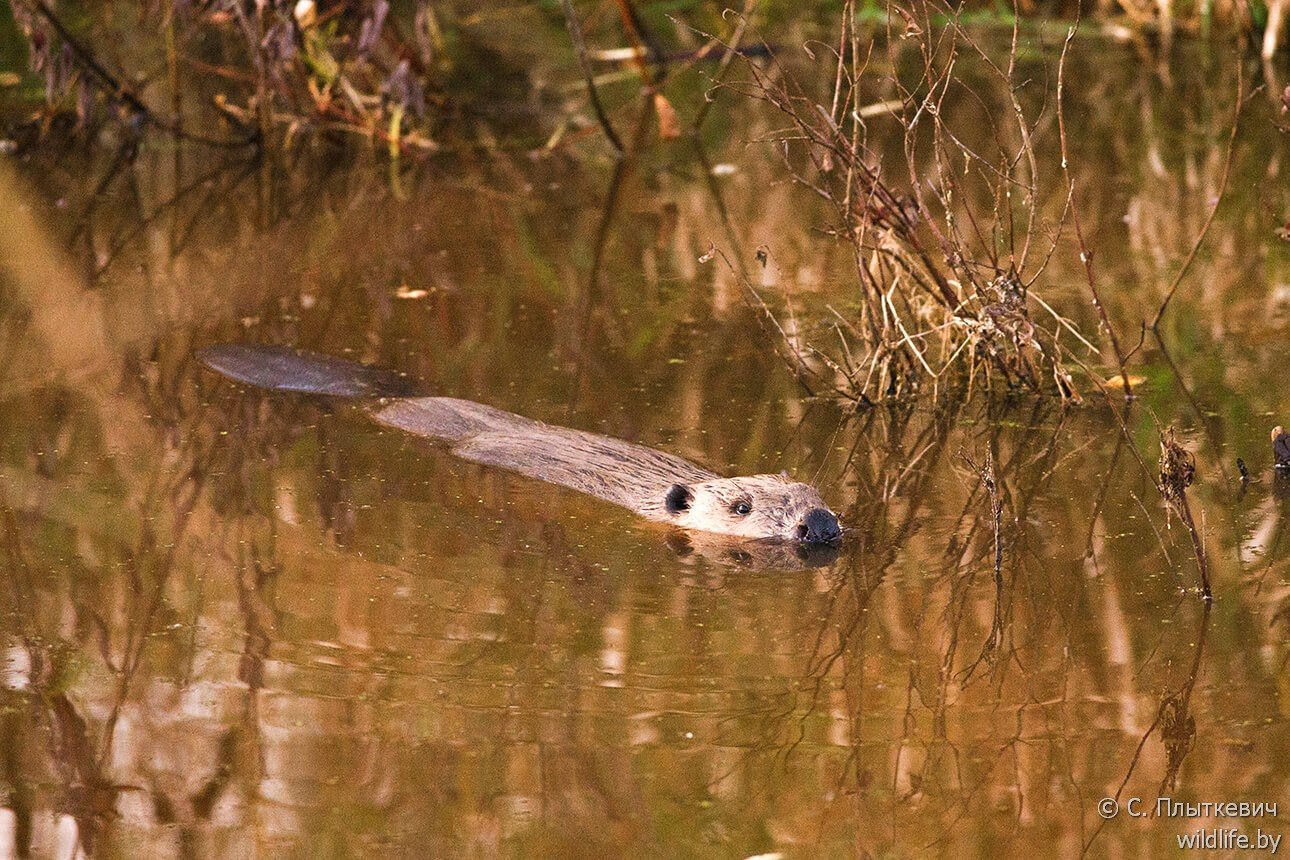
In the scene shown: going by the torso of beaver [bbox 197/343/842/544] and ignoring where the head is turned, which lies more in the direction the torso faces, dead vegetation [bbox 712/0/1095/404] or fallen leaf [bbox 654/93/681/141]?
the dead vegetation

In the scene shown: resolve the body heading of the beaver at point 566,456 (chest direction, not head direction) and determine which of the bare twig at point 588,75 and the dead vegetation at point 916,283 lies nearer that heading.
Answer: the dead vegetation

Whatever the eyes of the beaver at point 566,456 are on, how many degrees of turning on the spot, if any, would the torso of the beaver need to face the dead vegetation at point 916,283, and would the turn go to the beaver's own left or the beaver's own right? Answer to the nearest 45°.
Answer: approximately 90° to the beaver's own left

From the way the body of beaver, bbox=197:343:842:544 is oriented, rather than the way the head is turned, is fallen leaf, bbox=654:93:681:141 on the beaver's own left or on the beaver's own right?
on the beaver's own left

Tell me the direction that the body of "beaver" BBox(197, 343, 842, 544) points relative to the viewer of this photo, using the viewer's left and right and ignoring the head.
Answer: facing the viewer and to the right of the viewer

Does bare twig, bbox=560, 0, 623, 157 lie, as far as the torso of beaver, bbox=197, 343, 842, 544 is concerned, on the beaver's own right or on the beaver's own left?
on the beaver's own left
